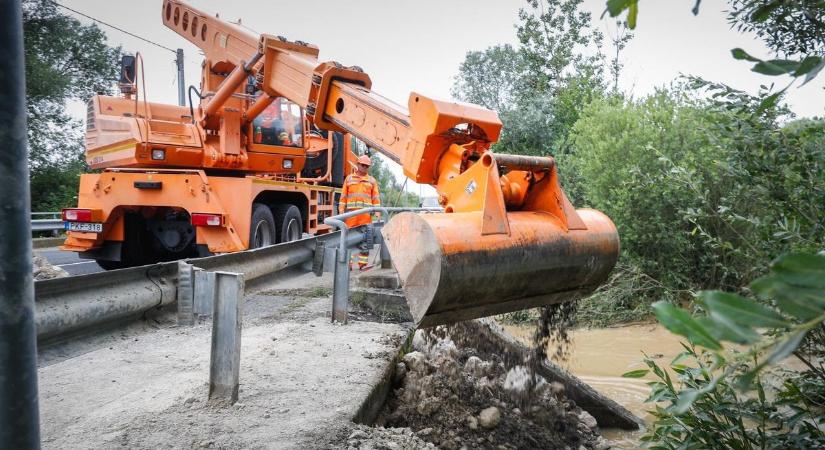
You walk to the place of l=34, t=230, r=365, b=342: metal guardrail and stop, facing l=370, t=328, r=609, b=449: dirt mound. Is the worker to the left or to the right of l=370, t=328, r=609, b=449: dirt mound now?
left

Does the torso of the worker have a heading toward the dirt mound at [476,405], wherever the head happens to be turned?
yes

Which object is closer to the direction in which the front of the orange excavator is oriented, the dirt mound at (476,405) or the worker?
the worker

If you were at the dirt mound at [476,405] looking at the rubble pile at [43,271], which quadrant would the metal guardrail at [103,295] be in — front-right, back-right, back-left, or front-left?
front-left

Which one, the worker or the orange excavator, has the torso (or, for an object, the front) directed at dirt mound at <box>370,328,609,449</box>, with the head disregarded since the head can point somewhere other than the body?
the worker

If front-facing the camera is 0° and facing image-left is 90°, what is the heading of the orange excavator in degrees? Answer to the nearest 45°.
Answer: approximately 225°

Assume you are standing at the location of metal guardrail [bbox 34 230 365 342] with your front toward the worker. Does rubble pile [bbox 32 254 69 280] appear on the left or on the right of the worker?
left

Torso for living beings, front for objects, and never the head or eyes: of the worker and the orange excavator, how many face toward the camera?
1

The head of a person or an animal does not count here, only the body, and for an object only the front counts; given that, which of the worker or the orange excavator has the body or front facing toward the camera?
the worker

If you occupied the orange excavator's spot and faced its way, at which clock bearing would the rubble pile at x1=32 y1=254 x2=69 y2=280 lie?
The rubble pile is roughly at 8 o'clock from the orange excavator.

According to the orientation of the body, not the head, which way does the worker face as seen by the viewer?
toward the camera

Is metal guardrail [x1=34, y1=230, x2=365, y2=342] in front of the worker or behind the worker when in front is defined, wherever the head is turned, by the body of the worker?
in front
